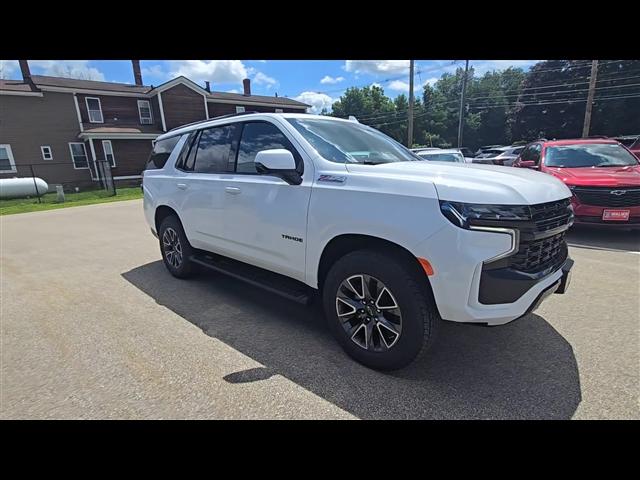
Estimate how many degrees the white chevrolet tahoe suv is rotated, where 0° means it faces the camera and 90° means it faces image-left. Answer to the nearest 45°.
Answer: approximately 315°

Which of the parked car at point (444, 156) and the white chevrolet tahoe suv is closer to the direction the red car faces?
the white chevrolet tahoe suv

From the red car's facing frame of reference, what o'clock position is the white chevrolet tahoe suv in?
The white chevrolet tahoe suv is roughly at 2 o'clock from the red car.

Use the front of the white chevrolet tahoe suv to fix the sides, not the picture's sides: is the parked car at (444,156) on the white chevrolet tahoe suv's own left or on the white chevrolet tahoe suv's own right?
on the white chevrolet tahoe suv's own left

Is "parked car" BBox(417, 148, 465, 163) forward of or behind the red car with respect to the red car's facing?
behind

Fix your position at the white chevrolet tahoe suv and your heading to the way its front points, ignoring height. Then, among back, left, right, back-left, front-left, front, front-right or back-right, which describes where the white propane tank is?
back

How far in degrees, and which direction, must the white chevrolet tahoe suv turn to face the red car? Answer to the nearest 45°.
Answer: approximately 90° to its left

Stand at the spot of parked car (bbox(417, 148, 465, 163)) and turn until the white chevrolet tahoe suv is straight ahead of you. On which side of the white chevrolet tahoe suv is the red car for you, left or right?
left

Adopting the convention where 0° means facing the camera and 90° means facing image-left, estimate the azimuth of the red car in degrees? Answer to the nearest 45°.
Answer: approximately 315°
